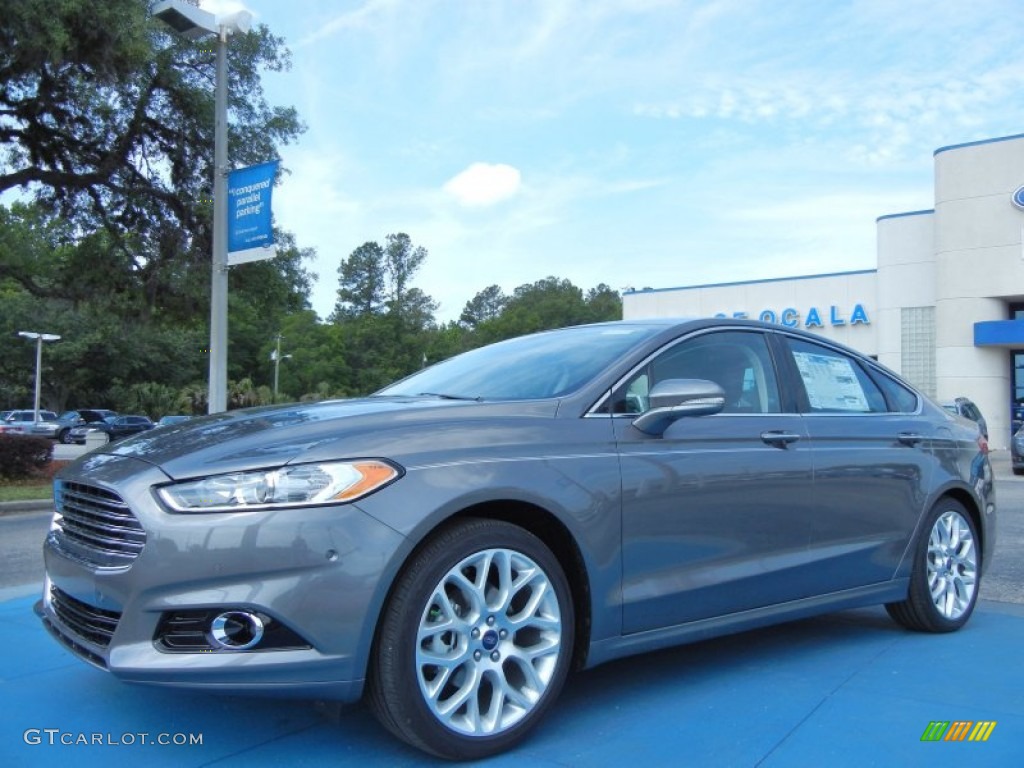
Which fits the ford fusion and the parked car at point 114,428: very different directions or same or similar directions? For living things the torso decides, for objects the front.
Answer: same or similar directions

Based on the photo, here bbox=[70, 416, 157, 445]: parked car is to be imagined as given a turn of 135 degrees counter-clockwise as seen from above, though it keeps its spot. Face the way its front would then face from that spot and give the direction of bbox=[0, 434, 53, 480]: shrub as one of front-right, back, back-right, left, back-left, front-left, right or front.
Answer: right

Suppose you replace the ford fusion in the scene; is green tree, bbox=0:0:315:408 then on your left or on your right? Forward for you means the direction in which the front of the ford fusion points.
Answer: on your right

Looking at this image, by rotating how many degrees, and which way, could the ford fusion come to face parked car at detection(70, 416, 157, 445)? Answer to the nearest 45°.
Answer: approximately 90° to its right

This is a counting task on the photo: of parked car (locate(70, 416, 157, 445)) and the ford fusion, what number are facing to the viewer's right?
0

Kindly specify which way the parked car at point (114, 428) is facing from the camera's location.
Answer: facing the viewer and to the left of the viewer

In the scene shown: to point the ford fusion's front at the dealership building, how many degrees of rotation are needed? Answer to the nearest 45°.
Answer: approximately 180°

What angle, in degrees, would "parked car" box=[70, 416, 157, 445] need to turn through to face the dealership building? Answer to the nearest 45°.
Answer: approximately 90° to its left

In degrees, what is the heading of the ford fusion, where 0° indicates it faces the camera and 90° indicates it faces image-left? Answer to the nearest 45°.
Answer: approximately 45°

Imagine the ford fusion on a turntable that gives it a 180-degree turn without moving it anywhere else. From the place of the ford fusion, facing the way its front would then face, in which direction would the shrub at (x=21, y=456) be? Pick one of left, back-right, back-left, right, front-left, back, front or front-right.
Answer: left
